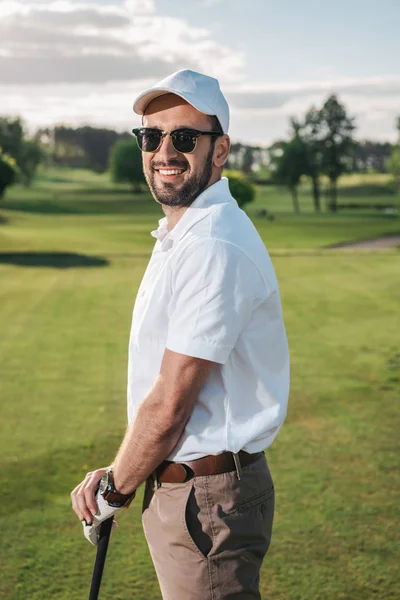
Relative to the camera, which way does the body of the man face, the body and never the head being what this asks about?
to the viewer's left
